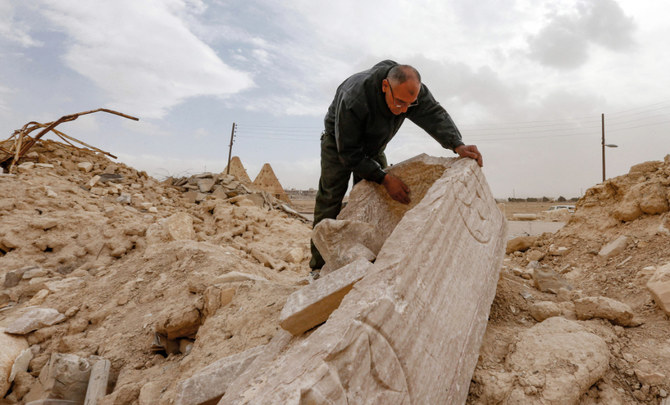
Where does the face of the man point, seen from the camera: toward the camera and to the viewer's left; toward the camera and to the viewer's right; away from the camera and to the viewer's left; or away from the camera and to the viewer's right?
toward the camera and to the viewer's right

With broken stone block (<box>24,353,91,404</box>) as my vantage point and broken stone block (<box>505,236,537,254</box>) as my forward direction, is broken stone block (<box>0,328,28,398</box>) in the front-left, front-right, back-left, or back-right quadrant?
back-left

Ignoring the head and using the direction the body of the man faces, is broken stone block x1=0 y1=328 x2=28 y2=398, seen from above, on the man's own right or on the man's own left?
on the man's own right

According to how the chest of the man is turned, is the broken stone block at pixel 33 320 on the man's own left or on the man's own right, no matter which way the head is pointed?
on the man's own right

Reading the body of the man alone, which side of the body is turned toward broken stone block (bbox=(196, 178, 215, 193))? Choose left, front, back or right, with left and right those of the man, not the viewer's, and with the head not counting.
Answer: back

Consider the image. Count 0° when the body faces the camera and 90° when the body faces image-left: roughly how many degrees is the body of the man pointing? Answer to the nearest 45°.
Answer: approximately 315°

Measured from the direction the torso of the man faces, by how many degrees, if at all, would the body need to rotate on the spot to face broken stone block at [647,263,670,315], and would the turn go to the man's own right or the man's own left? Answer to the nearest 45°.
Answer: approximately 45° to the man's own left

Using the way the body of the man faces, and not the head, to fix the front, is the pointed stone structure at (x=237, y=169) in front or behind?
behind
